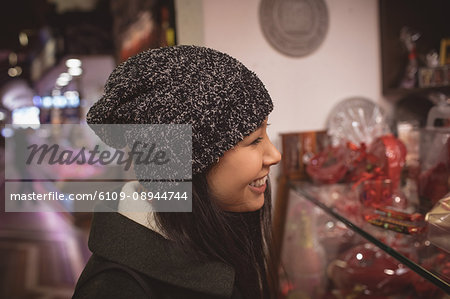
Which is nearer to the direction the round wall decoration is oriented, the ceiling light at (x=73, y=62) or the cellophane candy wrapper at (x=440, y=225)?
the cellophane candy wrapper

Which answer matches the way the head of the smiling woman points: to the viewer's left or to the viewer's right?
to the viewer's right

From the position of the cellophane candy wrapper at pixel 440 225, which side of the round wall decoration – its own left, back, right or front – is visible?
front

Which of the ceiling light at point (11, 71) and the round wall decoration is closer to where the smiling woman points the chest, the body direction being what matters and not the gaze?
the round wall decoration

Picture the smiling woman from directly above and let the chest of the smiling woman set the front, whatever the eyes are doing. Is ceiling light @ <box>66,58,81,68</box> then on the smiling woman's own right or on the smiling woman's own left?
on the smiling woman's own left

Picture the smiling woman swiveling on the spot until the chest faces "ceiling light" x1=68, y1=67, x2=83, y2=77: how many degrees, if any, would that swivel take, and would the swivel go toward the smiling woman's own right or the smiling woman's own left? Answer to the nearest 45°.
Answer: approximately 90° to the smiling woman's own left

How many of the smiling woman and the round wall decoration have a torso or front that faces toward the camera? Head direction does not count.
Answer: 1

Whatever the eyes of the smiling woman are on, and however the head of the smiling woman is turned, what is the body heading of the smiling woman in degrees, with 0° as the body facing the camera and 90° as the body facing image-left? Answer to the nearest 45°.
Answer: approximately 270°

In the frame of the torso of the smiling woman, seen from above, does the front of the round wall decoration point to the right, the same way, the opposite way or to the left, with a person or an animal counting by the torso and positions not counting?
to the right

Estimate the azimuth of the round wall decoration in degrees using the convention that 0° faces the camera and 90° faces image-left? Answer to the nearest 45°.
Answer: approximately 0°
